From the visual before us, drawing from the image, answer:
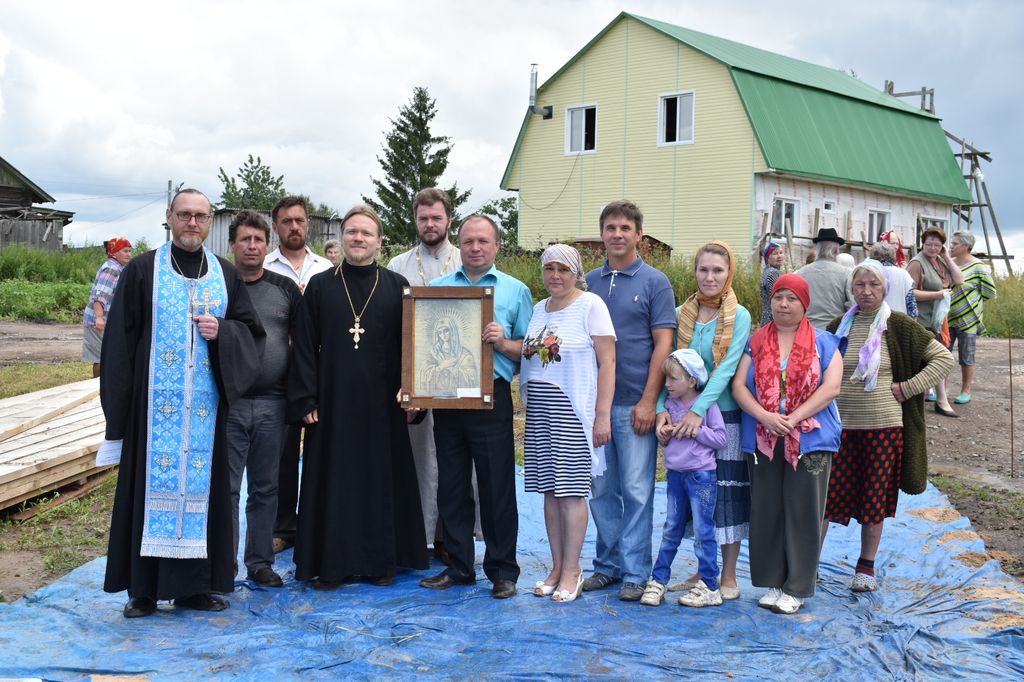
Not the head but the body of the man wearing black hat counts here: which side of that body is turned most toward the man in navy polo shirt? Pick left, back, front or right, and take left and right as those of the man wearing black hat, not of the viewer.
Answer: back

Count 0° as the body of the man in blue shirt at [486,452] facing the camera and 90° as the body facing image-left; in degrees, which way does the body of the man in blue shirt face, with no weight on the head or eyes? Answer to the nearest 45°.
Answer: approximately 0°

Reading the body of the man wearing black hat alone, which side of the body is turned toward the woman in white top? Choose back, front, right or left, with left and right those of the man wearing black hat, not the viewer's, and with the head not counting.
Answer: back

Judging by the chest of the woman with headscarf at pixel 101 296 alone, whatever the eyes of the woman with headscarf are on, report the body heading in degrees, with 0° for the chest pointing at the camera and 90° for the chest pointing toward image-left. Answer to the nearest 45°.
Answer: approximately 270°

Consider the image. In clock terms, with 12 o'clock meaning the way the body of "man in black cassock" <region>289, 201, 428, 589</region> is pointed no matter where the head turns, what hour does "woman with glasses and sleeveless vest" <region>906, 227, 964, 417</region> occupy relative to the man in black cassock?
The woman with glasses and sleeveless vest is roughly at 8 o'clock from the man in black cassock.

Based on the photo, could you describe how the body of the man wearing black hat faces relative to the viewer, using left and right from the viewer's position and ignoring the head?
facing away from the viewer

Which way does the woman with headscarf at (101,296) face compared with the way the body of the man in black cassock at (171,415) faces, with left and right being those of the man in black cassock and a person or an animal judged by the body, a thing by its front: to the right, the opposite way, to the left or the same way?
to the left

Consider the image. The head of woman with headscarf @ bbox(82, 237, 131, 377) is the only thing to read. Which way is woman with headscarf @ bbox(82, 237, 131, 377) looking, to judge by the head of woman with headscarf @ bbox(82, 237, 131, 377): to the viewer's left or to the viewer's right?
to the viewer's right
